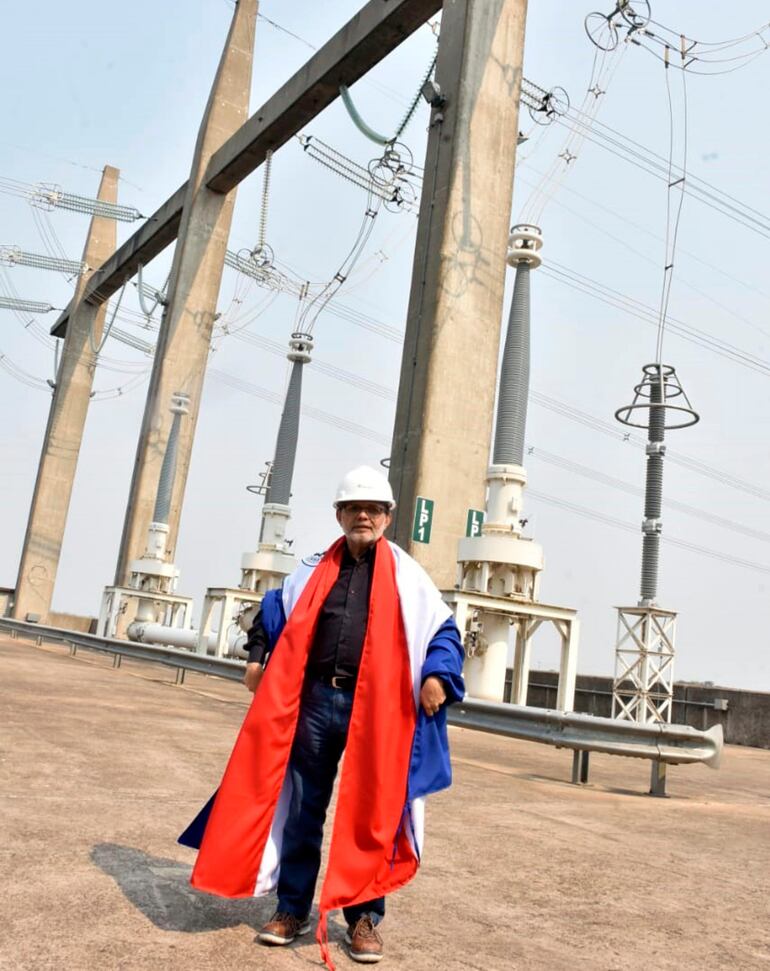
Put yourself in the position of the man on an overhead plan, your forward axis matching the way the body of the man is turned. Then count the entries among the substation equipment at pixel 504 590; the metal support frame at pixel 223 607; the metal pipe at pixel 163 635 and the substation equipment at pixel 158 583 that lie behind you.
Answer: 4

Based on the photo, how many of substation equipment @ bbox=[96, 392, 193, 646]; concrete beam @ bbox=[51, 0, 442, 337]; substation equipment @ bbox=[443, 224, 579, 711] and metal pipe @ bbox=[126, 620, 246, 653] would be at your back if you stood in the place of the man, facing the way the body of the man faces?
4

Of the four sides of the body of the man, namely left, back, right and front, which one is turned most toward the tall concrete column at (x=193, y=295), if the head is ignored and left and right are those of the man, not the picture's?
back

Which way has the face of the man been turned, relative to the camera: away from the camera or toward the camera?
toward the camera

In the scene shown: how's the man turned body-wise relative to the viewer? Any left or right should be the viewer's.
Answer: facing the viewer

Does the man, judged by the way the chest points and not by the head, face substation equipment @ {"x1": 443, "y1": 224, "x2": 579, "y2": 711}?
no

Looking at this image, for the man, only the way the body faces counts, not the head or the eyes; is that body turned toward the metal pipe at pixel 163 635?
no

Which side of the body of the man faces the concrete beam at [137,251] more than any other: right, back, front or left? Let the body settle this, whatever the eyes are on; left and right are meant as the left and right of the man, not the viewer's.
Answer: back

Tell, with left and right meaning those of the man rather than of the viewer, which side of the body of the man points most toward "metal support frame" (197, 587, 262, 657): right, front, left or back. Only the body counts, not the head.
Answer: back

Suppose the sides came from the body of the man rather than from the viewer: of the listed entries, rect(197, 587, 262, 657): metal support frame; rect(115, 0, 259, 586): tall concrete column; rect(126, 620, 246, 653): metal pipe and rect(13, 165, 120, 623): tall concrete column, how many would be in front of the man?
0

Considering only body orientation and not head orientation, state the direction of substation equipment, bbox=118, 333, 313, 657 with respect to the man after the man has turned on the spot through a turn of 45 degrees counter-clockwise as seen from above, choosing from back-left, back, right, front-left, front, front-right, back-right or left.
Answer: back-left

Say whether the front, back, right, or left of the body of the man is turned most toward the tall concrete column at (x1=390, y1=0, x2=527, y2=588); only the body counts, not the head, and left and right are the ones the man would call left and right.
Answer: back

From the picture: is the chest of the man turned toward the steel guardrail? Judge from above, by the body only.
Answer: no

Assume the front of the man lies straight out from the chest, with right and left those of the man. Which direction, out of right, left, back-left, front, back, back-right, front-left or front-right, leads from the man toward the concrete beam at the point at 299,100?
back
